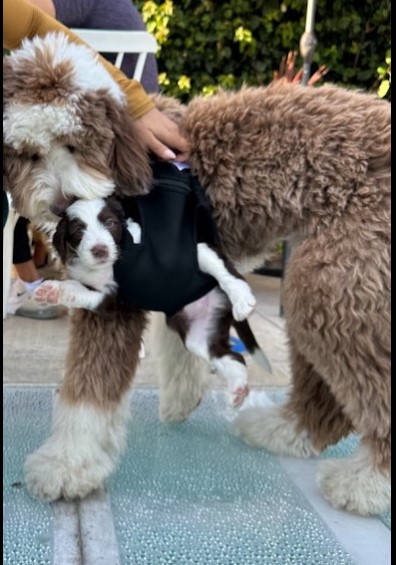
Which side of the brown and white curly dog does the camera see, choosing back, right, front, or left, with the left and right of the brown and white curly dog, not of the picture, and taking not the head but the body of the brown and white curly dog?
left

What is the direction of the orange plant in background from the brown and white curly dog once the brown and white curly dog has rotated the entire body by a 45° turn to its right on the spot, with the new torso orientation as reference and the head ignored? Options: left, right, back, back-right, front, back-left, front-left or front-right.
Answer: front-right
